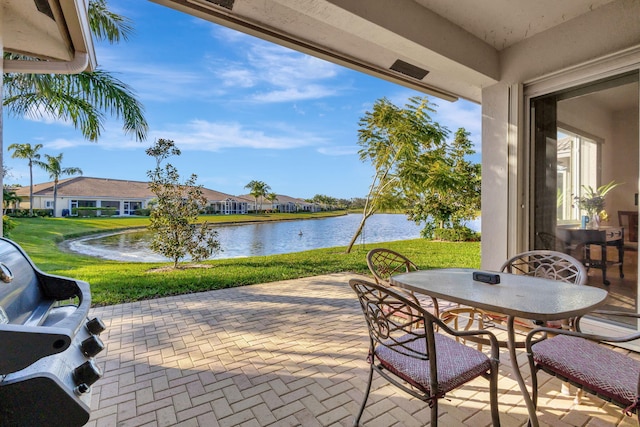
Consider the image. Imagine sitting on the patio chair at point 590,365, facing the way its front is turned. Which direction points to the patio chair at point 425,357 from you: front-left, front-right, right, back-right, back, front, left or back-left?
left

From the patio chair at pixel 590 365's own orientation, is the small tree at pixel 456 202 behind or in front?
in front

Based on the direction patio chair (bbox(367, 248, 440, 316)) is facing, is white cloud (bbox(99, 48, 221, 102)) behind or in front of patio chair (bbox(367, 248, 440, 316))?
behind

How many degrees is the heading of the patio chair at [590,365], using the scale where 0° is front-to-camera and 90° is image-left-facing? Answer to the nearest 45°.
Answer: approximately 135°

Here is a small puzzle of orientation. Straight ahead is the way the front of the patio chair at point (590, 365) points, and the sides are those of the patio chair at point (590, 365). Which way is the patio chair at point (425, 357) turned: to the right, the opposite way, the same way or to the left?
to the right

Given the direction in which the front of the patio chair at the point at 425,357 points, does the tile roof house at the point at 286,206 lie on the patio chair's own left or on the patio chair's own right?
on the patio chair's own left

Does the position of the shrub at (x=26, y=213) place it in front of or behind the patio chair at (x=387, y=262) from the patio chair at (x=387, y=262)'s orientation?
behind

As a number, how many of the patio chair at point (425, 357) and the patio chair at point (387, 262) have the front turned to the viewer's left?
0

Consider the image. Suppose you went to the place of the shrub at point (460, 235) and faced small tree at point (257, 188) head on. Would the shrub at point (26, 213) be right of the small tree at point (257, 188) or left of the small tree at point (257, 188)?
left

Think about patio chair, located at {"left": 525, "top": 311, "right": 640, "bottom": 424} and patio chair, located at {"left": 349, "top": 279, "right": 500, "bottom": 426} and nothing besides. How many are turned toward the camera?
0

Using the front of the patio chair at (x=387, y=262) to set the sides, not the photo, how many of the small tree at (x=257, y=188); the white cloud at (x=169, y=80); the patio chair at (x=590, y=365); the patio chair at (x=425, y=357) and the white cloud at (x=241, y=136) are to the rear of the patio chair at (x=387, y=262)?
3

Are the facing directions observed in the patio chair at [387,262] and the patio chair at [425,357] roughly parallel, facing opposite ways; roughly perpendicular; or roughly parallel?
roughly perpendicular

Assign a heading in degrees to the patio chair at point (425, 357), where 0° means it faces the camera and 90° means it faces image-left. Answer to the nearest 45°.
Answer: approximately 225°

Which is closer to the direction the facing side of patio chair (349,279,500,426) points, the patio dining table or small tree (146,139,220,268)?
the patio dining table

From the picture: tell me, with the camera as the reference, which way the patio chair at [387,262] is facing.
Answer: facing the viewer and to the right of the viewer
